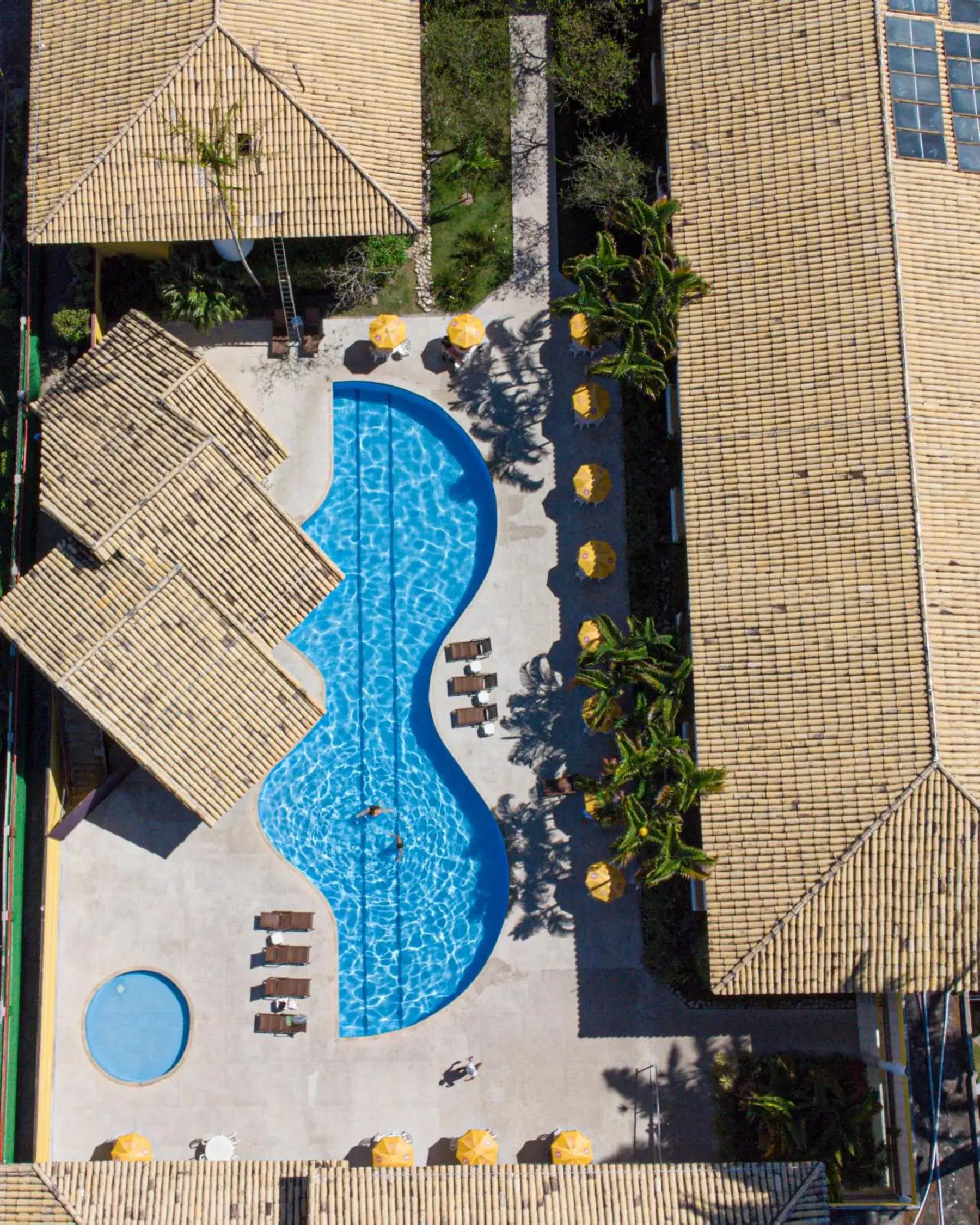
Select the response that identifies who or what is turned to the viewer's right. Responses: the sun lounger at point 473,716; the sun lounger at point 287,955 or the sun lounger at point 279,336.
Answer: the sun lounger at point 287,955

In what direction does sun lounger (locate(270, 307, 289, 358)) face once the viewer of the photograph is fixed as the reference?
facing the viewer

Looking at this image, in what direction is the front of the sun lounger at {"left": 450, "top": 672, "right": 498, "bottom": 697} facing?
to the viewer's left

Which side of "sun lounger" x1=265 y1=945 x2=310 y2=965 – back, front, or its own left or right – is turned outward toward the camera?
right

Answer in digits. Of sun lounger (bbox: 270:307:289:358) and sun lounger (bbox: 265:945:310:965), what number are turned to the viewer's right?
1

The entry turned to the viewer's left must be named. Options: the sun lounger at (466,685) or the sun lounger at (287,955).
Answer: the sun lounger at (466,685)

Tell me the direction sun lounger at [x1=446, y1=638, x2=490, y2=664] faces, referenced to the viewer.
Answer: facing to the left of the viewer

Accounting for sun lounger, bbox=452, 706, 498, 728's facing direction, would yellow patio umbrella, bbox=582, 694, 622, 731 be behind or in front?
behind

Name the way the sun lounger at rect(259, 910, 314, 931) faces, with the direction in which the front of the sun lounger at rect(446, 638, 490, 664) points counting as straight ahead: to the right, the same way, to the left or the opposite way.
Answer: the opposite way

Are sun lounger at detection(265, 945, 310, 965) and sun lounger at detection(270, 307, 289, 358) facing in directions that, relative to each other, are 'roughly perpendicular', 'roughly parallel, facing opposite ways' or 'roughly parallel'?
roughly perpendicular

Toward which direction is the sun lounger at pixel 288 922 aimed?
to the viewer's right
